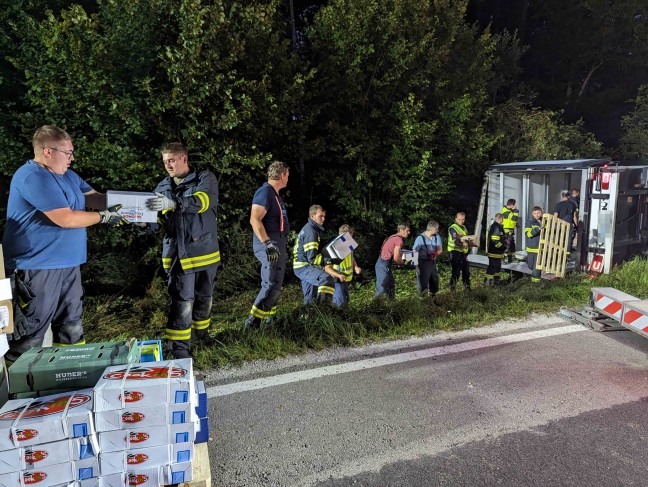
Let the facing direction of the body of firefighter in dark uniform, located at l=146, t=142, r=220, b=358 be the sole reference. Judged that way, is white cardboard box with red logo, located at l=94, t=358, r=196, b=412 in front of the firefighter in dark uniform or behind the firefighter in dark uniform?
in front

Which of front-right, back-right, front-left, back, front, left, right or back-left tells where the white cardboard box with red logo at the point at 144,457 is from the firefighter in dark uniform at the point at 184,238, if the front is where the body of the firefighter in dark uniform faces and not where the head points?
front-left

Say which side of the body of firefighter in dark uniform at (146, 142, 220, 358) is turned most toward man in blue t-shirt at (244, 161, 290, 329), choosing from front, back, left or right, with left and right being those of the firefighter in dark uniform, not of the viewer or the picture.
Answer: back

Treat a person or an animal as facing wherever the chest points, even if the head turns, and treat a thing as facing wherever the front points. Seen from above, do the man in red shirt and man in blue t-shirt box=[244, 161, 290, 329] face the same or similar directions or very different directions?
same or similar directions

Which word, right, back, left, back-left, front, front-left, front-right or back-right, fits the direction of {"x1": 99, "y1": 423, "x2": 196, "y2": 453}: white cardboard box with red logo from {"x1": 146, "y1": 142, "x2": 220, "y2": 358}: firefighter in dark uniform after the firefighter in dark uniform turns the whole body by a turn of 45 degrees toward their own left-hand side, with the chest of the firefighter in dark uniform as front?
front

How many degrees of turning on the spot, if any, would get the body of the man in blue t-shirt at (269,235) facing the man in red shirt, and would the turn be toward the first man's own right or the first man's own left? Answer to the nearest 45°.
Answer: approximately 45° to the first man's own left

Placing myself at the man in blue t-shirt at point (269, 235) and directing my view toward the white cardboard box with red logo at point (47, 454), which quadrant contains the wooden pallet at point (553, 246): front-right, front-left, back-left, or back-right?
back-left

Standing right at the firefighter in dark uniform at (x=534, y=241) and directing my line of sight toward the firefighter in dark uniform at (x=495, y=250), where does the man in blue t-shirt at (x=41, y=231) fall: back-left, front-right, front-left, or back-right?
front-left

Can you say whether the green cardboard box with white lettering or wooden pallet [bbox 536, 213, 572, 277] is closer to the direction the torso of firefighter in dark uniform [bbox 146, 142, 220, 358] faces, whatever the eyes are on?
the green cardboard box with white lettering
